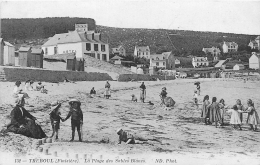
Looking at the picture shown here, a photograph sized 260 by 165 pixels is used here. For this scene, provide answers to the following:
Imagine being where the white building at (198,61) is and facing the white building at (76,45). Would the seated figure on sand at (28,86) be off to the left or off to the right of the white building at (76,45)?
left

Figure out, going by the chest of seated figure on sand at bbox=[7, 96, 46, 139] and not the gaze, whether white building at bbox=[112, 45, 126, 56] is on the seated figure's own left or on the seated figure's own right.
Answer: on the seated figure's own left

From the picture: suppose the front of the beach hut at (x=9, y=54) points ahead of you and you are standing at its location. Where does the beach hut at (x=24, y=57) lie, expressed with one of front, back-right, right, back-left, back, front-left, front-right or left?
left

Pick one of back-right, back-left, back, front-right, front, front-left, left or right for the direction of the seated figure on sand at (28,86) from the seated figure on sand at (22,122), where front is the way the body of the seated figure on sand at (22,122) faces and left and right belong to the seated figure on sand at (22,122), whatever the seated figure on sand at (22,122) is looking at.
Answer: back-left

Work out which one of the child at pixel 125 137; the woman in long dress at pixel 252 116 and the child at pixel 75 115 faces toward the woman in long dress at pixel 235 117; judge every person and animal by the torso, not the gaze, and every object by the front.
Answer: the woman in long dress at pixel 252 116

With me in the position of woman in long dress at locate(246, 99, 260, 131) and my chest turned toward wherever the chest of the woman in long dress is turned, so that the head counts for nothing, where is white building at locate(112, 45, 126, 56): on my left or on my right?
on my right

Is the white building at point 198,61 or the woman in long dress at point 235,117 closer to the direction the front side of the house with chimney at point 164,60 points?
the woman in long dress
